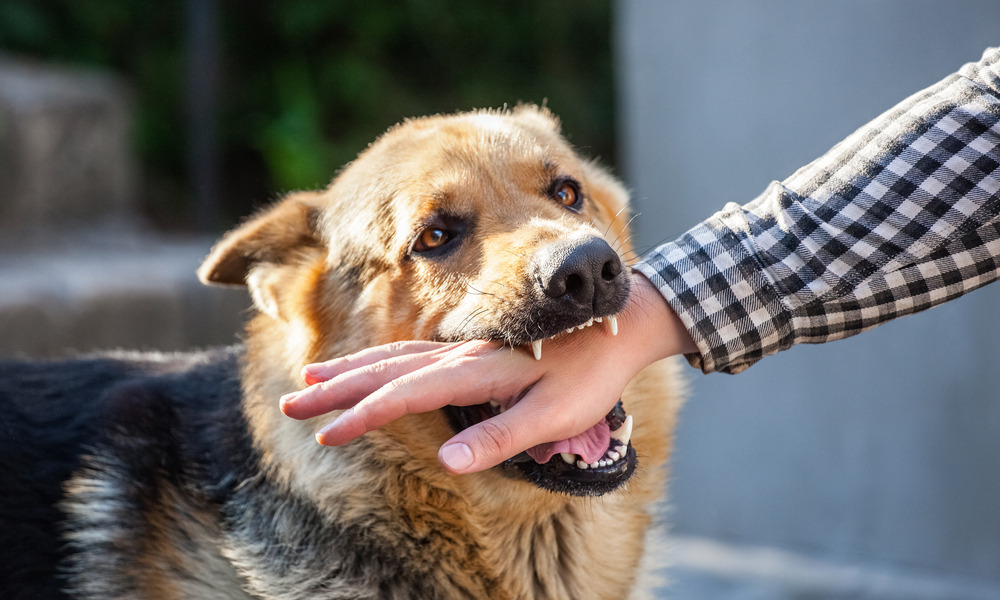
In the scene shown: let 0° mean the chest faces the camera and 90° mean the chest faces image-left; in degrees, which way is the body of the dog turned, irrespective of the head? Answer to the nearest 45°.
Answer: approximately 315°
